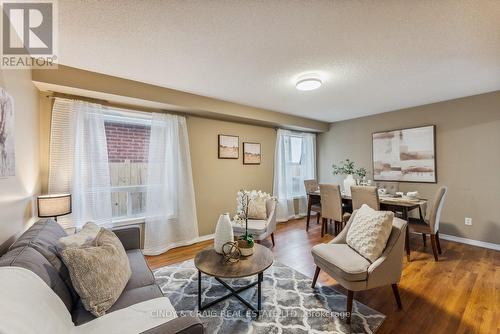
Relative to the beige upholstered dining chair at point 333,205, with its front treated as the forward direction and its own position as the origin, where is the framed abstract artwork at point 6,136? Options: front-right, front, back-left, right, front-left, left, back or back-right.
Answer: back

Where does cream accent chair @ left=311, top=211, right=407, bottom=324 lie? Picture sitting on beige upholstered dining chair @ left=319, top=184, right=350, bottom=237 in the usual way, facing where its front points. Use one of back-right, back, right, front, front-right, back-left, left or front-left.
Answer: back-right

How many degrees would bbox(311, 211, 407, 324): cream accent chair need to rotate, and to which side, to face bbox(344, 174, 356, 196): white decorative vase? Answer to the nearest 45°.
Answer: approximately 135° to its right

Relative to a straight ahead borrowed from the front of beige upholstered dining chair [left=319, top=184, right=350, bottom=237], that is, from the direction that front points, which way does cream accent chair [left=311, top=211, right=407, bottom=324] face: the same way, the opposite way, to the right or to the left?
the opposite way

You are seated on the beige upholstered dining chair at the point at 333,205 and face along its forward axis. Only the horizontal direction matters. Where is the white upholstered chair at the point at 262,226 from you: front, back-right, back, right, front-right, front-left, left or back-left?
back

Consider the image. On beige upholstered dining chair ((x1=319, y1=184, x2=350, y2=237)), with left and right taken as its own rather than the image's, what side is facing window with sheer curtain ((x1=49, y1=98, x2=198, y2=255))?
back

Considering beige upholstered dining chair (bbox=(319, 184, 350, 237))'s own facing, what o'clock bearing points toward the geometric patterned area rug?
The geometric patterned area rug is roughly at 5 o'clock from the beige upholstered dining chair.

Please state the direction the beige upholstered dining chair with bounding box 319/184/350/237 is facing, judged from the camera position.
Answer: facing away from the viewer and to the right of the viewer

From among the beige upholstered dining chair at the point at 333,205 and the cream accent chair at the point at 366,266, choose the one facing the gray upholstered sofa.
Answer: the cream accent chair

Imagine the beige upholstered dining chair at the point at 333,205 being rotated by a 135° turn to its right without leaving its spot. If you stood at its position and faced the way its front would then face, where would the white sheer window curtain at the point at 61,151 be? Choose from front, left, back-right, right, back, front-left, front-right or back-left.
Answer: front-right
